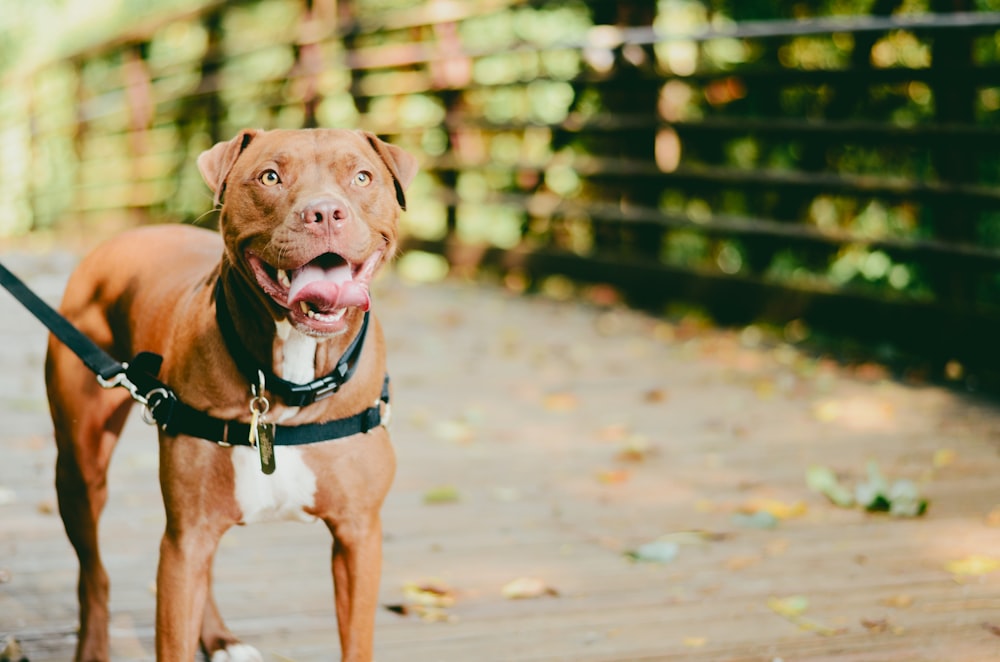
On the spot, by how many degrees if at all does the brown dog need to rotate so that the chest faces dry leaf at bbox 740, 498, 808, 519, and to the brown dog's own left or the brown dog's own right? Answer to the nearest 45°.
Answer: approximately 90° to the brown dog's own left

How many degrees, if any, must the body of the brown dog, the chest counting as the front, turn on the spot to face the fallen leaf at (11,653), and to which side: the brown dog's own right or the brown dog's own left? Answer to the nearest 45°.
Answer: approximately 180°

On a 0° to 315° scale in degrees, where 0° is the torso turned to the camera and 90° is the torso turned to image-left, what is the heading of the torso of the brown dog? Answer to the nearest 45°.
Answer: approximately 315°

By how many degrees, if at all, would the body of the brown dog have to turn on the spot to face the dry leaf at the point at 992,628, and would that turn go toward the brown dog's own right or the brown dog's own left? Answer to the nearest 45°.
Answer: approximately 45° to the brown dog's own left

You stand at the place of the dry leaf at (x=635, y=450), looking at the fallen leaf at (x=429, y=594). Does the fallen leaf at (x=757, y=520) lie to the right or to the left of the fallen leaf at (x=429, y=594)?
left

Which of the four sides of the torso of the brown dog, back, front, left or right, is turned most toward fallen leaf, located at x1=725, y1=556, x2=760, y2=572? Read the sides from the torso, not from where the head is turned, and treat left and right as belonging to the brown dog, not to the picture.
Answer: left

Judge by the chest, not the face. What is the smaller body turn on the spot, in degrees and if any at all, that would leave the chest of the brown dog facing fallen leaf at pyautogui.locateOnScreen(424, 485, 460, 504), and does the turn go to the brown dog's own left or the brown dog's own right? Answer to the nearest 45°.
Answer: approximately 135° to the brown dog's own left

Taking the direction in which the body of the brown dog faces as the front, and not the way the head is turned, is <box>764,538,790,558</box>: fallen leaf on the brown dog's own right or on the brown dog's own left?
on the brown dog's own left

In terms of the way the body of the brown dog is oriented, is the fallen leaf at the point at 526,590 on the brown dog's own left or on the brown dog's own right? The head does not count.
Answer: on the brown dog's own left
